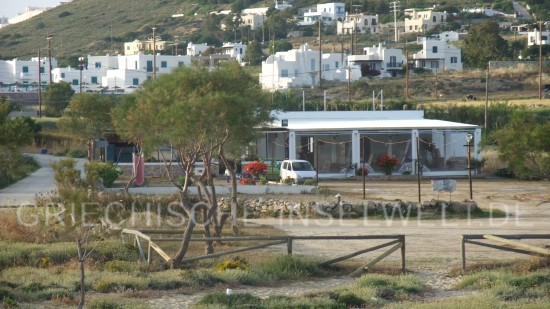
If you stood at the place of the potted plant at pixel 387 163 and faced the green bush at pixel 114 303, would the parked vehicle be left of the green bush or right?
right

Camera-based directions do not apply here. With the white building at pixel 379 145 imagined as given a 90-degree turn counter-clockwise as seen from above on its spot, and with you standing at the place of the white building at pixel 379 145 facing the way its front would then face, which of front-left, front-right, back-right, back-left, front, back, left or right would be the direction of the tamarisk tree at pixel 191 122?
right

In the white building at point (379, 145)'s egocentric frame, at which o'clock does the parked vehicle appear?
The parked vehicle is roughly at 1 o'clock from the white building.

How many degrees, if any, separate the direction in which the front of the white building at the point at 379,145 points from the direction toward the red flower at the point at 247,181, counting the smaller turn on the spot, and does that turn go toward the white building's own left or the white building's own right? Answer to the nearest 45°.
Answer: approximately 45° to the white building's own right

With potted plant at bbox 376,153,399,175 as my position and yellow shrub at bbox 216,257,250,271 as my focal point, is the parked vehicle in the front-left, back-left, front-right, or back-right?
front-right

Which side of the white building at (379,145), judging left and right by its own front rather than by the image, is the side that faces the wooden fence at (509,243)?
front

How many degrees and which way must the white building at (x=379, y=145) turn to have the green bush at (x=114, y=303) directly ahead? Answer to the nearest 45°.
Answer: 0° — it already faces it

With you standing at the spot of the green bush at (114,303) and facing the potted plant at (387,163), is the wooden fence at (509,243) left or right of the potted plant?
right

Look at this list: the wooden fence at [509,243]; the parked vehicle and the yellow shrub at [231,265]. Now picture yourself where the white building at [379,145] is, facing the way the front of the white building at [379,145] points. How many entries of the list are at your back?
0

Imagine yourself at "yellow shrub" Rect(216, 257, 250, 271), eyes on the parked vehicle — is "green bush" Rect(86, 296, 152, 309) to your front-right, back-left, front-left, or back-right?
back-left

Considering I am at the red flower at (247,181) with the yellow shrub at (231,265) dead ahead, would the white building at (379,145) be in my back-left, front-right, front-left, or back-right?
back-left

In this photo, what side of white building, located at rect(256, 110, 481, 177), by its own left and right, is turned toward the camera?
front

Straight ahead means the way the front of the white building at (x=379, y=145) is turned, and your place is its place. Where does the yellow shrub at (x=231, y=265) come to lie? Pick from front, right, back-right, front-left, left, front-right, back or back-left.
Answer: front
